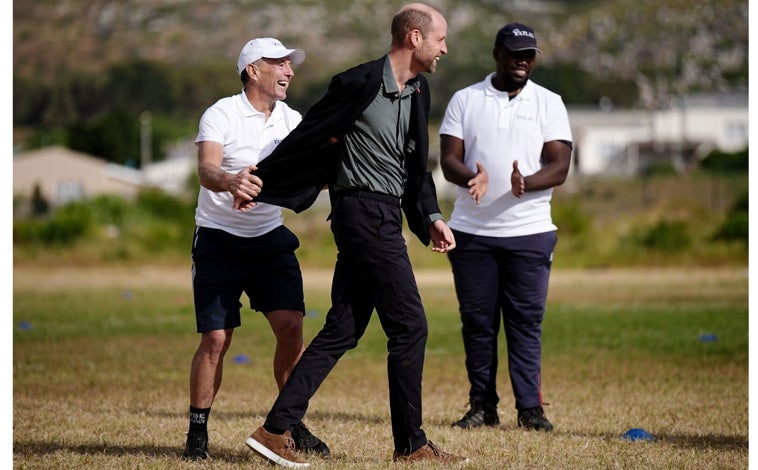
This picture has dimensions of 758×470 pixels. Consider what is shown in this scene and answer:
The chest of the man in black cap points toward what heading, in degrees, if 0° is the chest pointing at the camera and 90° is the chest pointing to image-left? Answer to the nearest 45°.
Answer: approximately 0°

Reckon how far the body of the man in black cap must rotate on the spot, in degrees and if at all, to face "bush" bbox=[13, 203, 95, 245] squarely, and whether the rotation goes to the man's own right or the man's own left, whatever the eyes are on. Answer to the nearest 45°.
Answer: approximately 135° to the man's own right

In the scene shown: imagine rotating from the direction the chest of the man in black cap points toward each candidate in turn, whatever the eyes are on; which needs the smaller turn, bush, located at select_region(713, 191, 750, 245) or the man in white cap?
the man in white cap

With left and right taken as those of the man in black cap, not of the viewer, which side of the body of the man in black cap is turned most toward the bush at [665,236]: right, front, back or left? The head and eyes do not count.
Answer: back

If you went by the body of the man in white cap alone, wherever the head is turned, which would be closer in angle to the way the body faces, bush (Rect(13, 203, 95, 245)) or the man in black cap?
the man in black cap

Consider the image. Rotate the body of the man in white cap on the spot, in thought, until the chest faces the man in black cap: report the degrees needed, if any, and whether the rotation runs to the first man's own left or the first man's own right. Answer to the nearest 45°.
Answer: approximately 90° to the first man's own left

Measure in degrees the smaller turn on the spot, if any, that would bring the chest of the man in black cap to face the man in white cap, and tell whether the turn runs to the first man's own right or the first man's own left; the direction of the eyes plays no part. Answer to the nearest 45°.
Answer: approximately 45° to the first man's own right

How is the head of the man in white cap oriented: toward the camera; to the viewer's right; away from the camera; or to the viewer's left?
to the viewer's right

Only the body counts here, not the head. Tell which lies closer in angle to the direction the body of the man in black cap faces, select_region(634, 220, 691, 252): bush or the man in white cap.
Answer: the man in white cap

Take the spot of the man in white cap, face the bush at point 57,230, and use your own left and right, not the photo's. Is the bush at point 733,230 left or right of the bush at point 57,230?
right

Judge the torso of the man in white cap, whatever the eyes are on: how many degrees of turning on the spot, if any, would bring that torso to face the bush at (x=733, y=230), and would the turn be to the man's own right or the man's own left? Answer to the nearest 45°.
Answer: approximately 90° to the man's own left

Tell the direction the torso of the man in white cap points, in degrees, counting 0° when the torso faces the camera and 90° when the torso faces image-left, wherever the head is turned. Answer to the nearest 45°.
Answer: approximately 315°
